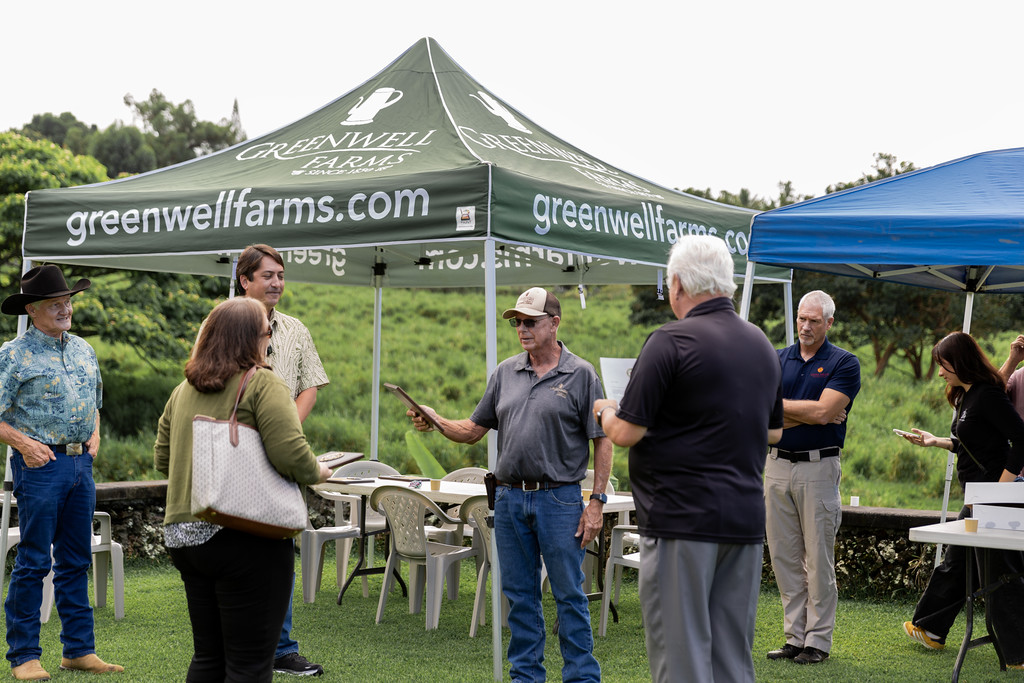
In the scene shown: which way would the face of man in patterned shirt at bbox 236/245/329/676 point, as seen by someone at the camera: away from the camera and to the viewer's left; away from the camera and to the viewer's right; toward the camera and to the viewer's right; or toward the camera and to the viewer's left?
toward the camera and to the viewer's right

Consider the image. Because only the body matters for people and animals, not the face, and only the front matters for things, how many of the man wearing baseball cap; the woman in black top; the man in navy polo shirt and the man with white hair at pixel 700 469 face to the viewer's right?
0

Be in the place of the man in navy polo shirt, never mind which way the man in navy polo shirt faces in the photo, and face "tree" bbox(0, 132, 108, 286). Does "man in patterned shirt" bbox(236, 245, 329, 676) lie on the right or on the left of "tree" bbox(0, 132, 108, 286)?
left

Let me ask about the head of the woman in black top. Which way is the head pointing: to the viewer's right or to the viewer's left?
to the viewer's left

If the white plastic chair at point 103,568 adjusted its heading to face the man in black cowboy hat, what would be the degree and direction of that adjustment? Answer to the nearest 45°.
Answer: approximately 90° to its right

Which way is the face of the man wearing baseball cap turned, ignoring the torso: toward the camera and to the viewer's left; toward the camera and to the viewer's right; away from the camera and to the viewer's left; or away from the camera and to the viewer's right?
toward the camera and to the viewer's left

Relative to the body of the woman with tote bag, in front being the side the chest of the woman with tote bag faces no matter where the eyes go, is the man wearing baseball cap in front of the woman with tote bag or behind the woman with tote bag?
in front

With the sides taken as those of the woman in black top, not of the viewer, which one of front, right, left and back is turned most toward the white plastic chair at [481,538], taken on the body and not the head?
front

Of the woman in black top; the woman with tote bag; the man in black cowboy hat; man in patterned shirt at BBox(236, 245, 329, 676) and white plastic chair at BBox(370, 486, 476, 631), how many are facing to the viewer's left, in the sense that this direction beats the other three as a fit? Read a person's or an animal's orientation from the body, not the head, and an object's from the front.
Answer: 1

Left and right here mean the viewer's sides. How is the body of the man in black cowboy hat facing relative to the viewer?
facing the viewer and to the right of the viewer

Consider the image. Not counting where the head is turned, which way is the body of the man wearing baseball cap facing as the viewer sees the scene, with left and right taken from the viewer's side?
facing the viewer and to the left of the viewer

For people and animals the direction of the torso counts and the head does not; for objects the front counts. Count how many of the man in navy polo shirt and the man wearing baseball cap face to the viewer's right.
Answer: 0

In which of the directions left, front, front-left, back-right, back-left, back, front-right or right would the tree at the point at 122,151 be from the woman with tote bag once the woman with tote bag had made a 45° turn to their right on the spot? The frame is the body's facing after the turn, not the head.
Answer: left

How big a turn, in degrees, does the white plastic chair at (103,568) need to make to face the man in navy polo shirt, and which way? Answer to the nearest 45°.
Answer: approximately 45° to its right

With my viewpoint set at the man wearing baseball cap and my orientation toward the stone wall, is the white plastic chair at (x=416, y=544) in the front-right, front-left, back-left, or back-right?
front-left
